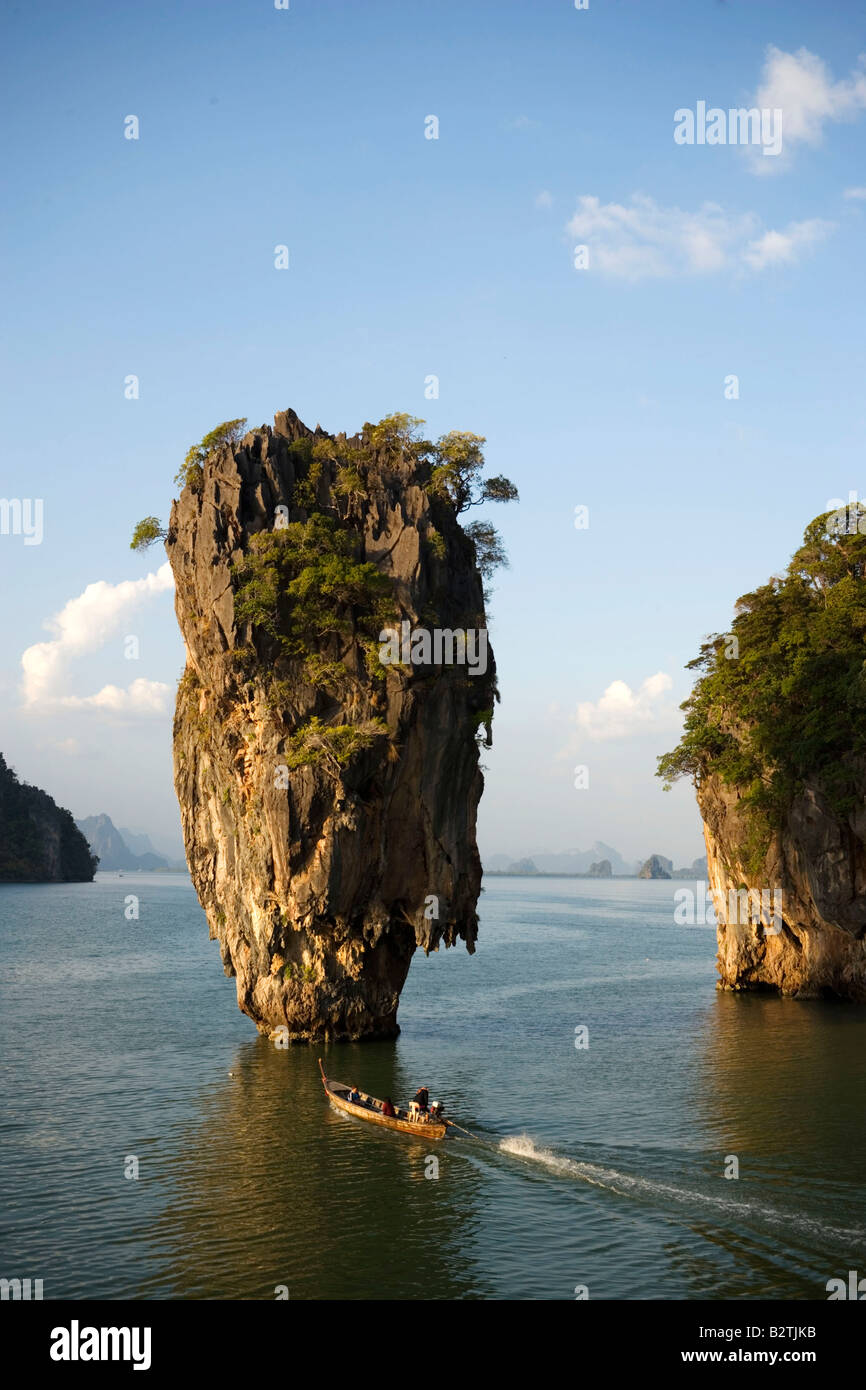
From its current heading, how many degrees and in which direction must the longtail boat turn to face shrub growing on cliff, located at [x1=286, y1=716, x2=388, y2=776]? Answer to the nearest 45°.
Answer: approximately 45° to its right

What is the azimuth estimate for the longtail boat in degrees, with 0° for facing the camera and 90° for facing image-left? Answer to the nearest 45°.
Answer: approximately 135°
